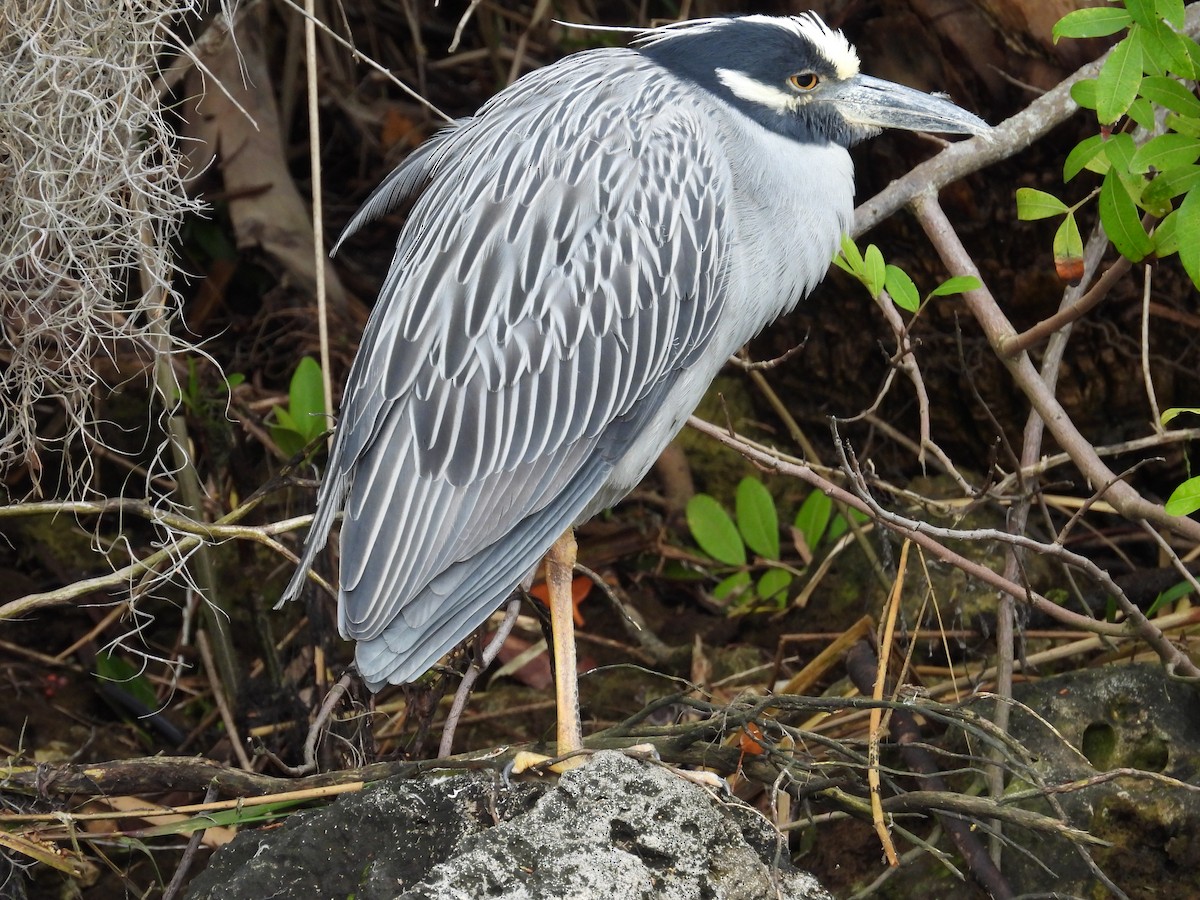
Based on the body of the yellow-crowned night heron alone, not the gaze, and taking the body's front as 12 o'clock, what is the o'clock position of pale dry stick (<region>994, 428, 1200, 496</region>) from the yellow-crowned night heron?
The pale dry stick is roughly at 12 o'clock from the yellow-crowned night heron.

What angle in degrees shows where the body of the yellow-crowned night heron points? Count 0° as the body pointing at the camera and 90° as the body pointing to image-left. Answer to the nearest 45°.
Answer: approximately 270°

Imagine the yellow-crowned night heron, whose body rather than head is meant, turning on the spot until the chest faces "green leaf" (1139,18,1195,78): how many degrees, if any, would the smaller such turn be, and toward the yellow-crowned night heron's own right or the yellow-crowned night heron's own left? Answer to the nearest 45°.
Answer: approximately 45° to the yellow-crowned night heron's own right

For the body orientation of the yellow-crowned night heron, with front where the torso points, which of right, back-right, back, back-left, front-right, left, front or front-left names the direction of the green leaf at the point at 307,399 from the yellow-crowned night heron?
back-left

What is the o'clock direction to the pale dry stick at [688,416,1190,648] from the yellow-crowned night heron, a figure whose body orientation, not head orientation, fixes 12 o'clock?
The pale dry stick is roughly at 1 o'clock from the yellow-crowned night heron.
